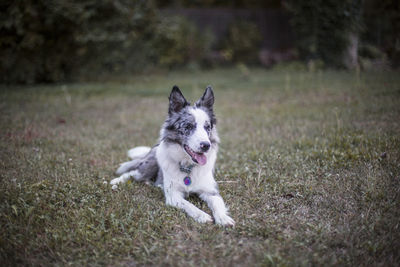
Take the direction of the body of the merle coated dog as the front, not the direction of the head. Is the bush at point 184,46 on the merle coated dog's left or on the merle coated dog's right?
on the merle coated dog's left

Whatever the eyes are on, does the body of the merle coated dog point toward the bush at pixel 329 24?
no

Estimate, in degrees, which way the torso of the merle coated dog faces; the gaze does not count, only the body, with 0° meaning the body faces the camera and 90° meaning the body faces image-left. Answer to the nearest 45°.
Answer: approximately 315°

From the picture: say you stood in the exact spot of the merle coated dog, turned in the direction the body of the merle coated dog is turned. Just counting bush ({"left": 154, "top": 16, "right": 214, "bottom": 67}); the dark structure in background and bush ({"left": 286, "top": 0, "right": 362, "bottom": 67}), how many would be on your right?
0

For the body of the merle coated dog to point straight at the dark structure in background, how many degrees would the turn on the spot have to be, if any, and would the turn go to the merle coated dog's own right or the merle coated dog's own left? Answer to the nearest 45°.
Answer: approximately 135° to the merle coated dog's own left

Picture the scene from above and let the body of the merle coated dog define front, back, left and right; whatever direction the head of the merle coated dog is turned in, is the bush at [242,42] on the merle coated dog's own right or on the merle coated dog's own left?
on the merle coated dog's own left
